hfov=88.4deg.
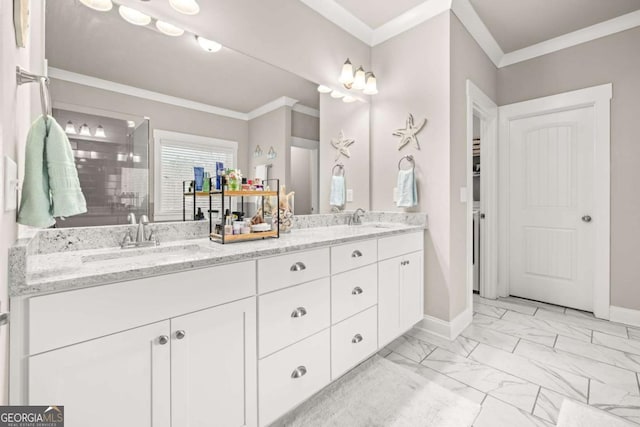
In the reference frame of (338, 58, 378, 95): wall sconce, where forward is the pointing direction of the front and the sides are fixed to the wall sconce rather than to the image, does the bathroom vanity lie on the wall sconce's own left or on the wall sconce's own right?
on the wall sconce's own right

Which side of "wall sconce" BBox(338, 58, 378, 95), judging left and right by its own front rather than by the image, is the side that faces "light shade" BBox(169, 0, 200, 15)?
right

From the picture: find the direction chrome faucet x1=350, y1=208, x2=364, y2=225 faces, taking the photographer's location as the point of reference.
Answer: facing the viewer and to the right of the viewer

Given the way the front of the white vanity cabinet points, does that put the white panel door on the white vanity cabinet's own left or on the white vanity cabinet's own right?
on the white vanity cabinet's own left

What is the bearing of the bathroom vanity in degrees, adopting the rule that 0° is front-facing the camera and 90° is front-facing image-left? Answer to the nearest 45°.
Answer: approximately 315°

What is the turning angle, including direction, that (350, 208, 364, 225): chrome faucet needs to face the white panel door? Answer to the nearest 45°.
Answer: approximately 45° to its left

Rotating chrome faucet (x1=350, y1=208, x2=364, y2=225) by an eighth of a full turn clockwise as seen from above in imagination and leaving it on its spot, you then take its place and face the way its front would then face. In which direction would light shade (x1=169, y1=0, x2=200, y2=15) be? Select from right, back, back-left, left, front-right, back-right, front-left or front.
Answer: front-right

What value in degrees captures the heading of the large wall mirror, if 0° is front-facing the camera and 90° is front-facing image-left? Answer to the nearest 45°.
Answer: approximately 315°
